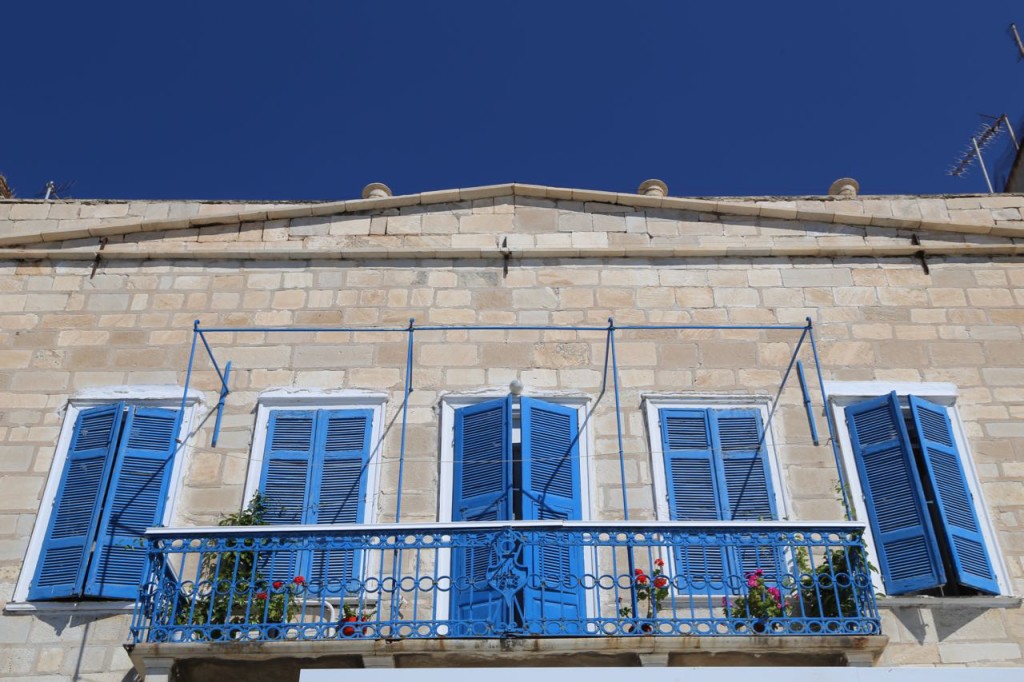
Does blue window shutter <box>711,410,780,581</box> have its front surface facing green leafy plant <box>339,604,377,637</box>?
no

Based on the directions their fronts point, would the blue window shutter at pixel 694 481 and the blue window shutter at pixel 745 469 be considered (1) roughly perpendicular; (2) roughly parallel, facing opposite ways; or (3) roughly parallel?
roughly parallel

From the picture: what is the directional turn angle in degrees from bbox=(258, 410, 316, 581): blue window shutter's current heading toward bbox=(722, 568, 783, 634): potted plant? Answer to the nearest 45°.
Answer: approximately 45° to its left

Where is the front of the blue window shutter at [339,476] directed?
toward the camera

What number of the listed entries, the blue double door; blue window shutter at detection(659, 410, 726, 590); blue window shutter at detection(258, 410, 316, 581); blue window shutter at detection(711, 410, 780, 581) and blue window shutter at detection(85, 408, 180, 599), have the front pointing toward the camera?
5

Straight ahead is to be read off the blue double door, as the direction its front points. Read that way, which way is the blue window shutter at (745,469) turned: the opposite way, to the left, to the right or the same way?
the same way

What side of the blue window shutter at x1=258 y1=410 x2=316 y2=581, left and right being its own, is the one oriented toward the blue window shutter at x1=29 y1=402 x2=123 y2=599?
right

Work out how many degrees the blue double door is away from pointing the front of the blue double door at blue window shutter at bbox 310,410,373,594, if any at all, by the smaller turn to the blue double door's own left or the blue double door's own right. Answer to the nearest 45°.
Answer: approximately 90° to the blue double door's own right

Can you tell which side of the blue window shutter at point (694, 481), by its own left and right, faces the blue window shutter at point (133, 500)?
right

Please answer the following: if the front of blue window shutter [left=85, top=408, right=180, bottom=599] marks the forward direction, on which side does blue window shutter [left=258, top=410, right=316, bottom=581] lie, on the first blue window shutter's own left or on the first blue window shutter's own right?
on the first blue window shutter's own left

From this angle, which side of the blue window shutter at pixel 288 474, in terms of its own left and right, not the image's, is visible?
front

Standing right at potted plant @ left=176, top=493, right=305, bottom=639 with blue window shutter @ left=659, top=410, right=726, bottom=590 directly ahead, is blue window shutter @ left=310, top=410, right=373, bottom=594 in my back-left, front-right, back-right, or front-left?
front-left

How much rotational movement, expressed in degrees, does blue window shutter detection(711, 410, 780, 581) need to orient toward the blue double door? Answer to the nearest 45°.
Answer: approximately 90° to its right

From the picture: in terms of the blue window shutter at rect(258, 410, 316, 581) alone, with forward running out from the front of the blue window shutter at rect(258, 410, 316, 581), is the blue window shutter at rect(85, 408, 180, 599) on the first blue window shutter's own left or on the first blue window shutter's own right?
on the first blue window shutter's own right

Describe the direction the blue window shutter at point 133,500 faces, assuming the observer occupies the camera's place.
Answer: facing the viewer

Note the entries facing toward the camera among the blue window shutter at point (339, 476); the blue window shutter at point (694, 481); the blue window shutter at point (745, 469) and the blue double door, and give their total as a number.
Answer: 4

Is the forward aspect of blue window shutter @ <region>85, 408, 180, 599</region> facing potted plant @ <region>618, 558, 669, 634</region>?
no

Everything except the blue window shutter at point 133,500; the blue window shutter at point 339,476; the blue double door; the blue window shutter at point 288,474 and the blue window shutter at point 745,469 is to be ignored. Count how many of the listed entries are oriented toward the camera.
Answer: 5

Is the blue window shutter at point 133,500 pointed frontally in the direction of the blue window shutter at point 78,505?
no
